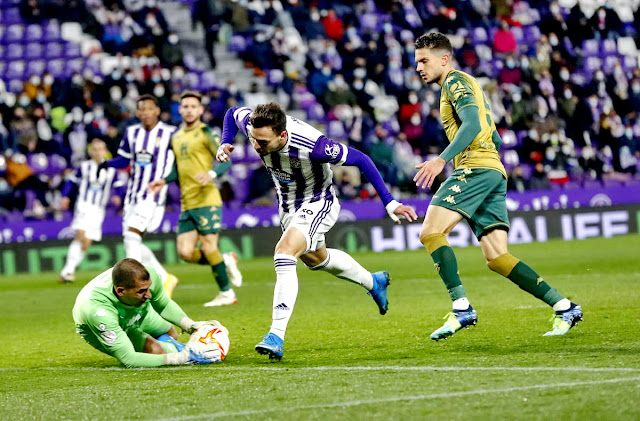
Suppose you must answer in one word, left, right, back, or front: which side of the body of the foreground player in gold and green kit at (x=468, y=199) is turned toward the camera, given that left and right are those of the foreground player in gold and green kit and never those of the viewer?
left

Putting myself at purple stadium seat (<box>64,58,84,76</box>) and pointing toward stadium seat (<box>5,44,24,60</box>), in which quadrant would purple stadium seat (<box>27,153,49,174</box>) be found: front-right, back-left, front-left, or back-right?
back-left

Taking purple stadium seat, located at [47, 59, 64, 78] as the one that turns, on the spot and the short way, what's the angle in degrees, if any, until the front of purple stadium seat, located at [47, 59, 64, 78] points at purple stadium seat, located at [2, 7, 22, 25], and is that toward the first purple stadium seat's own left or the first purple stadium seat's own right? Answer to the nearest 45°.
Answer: approximately 135° to the first purple stadium seat's own right

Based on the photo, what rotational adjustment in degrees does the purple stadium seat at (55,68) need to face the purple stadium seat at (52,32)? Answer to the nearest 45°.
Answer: approximately 180°

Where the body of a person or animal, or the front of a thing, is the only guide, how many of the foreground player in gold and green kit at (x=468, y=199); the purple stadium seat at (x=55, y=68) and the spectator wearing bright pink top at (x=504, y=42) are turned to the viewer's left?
1

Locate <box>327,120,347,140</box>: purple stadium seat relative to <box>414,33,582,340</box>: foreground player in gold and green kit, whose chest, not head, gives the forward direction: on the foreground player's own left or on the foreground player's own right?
on the foreground player's own right

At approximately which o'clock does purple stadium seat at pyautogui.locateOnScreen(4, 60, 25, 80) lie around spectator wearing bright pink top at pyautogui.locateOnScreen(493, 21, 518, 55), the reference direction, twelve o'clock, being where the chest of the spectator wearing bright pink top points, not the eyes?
The purple stadium seat is roughly at 2 o'clock from the spectator wearing bright pink top.

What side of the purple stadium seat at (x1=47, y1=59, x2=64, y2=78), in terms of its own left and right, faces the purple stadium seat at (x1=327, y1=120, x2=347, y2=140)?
left

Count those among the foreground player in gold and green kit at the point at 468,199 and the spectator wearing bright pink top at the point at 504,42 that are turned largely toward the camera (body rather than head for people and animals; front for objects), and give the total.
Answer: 1

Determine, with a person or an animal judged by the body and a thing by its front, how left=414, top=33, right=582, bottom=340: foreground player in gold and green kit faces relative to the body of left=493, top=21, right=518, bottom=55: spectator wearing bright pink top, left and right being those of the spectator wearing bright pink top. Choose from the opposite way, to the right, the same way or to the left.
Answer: to the right

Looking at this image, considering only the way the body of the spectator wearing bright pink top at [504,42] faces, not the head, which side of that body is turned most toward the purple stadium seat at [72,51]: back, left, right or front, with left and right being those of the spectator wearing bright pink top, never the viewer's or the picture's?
right

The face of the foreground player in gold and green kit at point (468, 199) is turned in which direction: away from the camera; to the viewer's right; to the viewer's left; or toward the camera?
to the viewer's left
